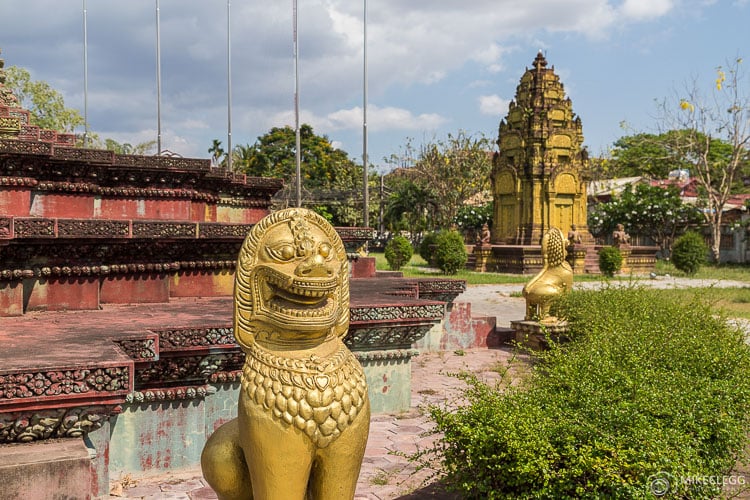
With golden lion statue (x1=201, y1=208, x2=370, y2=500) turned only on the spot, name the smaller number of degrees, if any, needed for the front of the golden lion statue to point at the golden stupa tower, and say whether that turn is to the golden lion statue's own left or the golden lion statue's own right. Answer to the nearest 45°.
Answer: approximately 90° to the golden lion statue's own left

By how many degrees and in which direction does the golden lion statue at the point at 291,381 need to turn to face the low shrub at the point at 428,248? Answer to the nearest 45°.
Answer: approximately 135° to its left

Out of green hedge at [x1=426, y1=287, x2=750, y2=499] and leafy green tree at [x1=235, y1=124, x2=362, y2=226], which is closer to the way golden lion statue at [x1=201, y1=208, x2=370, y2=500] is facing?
the green hedge

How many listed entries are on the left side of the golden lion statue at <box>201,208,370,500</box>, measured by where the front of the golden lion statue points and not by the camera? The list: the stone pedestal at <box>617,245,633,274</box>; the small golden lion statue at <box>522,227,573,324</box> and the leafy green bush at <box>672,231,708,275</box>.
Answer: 3

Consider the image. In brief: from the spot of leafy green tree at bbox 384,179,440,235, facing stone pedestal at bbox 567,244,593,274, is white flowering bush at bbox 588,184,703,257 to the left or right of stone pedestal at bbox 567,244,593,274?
left

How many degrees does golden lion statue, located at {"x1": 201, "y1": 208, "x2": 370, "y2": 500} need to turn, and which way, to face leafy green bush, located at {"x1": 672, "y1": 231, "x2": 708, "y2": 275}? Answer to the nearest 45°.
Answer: approximately 90° to its left

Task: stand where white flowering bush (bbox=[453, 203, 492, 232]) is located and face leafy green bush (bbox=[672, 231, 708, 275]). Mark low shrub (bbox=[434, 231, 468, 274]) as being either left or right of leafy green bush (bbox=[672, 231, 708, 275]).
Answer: right

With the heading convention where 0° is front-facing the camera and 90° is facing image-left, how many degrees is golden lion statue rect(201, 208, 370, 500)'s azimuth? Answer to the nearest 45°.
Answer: approximately 315°

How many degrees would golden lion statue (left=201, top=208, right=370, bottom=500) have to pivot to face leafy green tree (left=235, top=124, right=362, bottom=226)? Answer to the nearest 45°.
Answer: approximately 135° to its left
